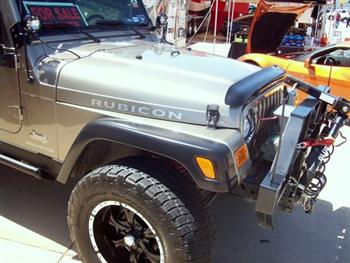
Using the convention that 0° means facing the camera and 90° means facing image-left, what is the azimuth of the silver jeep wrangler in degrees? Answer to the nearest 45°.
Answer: approximately 315°

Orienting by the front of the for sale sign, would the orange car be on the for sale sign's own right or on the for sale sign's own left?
on the for sale sign's own left
